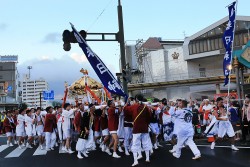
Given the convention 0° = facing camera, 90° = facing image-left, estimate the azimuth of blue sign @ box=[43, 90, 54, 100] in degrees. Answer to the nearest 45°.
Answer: approximately 0°
